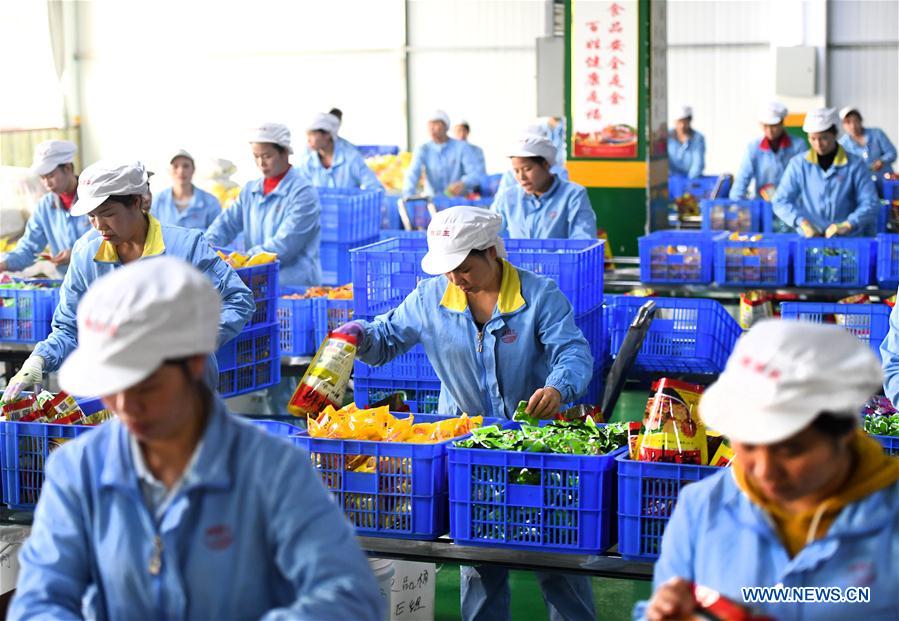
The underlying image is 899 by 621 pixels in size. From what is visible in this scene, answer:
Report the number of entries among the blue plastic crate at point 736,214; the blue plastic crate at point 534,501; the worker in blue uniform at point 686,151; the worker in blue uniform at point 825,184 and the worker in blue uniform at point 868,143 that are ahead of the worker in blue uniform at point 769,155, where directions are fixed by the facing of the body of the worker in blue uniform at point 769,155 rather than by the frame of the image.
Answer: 3

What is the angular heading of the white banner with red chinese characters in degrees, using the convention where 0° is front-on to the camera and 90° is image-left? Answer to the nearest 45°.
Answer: approximately 0°

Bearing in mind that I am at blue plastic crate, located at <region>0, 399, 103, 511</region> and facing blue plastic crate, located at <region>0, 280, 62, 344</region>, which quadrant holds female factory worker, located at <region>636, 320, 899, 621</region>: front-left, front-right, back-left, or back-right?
back-right

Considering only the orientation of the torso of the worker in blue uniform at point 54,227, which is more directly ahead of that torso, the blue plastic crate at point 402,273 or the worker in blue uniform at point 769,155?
the blue plastic crate

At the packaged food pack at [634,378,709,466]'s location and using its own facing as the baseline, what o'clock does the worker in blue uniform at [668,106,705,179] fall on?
The worker in blue uniform is roughly at 6 o'clock from the packaged food pack.

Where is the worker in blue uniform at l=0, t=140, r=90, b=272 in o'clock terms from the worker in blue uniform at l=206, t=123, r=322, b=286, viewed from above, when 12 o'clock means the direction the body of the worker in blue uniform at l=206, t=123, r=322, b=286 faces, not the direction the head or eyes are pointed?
the worker in blue uniform at l=0, t=140, r=90, b=272 is roughly at 2 o'clock from the worker in blue uniform at l=206, t=123, r=322, b=286.

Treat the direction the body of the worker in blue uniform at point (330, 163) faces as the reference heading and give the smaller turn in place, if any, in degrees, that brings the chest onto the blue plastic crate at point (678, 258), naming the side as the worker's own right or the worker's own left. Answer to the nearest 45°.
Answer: approximately 90° to the worker's own left

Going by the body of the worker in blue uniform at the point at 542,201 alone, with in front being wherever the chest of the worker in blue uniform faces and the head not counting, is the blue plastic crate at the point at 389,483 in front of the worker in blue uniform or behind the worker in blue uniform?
in front

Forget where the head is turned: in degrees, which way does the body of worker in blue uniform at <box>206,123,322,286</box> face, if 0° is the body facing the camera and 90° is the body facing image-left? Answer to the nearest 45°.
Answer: approximately 45°
